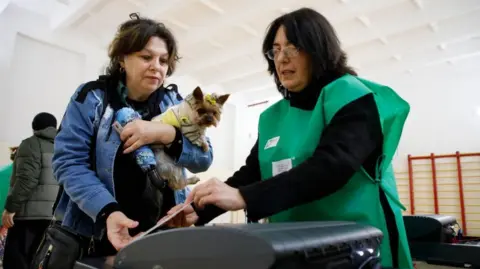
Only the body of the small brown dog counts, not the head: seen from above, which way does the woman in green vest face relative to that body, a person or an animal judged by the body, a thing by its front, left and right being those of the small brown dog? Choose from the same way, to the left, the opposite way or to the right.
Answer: to the right

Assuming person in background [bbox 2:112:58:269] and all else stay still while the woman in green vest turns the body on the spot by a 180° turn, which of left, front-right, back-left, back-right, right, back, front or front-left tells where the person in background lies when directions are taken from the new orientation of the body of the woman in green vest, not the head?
left

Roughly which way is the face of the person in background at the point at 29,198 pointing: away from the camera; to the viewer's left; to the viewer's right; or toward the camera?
away from the camera

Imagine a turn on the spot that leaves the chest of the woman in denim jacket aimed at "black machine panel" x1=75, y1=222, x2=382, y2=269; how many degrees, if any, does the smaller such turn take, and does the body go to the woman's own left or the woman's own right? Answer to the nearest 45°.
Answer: approximately 45° to the woman's own right

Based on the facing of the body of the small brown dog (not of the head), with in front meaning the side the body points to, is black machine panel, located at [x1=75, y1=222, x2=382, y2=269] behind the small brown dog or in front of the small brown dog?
in front

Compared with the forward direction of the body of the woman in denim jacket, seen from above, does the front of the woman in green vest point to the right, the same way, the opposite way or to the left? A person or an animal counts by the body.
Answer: to the right

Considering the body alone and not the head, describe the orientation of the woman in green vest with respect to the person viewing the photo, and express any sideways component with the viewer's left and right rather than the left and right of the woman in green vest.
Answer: facing the viewer and to the left of the viewer

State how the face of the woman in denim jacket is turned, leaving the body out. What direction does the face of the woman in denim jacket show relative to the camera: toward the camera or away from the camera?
toward the camera

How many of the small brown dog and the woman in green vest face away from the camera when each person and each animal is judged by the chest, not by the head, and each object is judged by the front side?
0

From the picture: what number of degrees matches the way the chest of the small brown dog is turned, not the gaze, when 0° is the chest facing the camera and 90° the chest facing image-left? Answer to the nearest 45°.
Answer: approximately 315°
